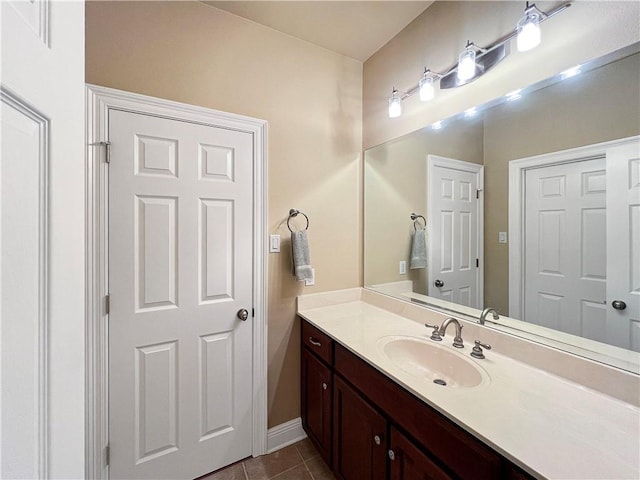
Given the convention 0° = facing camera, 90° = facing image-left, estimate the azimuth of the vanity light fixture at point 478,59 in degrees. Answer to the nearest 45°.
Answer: approximately 45°

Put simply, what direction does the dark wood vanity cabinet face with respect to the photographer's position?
facing the viewer and to the left of the viewer

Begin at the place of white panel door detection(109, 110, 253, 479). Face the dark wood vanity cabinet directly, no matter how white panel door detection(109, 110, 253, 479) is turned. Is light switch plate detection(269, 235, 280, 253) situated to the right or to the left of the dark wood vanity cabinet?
left

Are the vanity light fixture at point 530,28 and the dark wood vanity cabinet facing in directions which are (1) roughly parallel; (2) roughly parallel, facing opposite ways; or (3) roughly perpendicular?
roughly parallel

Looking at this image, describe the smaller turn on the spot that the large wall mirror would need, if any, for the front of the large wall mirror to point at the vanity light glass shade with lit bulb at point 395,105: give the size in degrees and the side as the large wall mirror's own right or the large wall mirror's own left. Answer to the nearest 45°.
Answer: approximately 45° to the large wall mirror's own right

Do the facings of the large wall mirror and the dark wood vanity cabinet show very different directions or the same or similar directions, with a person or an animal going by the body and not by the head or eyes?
same or similar directions

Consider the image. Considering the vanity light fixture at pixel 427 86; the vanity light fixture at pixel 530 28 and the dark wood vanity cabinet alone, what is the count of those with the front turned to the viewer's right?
0

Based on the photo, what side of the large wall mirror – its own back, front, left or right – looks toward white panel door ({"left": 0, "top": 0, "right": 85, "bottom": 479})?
front

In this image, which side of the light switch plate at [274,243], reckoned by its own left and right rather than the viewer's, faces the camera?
front

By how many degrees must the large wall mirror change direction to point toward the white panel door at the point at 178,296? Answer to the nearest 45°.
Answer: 0° — it already faces it

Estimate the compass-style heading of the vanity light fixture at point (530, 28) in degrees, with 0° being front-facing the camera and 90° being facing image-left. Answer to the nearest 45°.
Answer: approximately 45°
